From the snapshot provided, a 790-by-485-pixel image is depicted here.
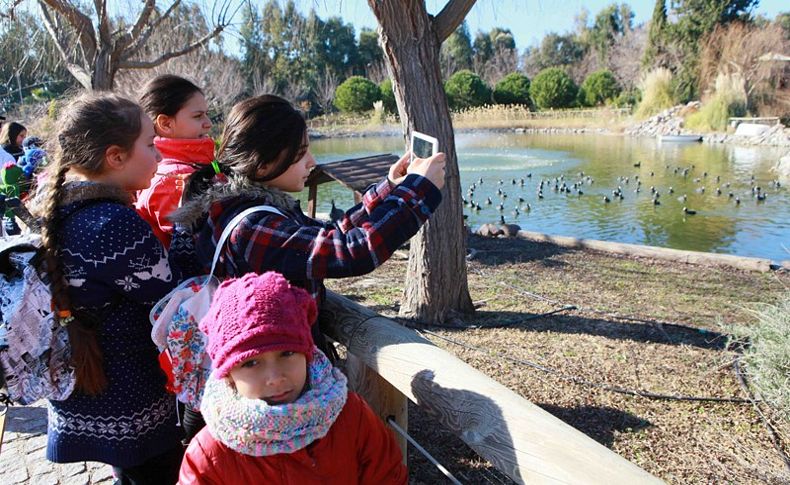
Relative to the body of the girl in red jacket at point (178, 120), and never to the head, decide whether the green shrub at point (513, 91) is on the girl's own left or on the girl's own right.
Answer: on the girl's own left

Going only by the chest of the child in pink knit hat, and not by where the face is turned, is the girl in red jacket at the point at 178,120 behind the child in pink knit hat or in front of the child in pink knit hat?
behind

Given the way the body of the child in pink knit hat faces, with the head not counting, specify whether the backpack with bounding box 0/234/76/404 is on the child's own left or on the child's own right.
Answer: on the child's own right

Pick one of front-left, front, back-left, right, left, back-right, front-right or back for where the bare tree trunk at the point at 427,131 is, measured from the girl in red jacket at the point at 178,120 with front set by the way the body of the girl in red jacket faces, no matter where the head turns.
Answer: front-left

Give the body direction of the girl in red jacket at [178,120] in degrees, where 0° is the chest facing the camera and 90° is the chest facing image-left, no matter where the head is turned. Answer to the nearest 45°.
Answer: approximately 270°

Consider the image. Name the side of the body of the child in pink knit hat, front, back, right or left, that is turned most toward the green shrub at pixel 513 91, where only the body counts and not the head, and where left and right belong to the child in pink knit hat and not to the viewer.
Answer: back

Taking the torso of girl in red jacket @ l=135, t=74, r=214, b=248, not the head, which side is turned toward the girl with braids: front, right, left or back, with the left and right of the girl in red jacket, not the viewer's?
right

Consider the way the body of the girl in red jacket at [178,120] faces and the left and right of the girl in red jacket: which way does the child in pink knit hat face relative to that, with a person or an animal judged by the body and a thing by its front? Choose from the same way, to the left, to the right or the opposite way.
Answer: to the right

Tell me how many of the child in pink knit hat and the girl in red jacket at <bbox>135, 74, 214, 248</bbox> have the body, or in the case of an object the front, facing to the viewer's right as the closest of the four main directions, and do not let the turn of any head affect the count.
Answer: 1

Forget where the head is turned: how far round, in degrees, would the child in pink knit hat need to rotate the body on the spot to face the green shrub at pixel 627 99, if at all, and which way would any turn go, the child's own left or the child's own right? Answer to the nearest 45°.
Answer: approximately 135° to the child's own left

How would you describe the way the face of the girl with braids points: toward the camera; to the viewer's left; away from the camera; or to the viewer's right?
to the viewer's right

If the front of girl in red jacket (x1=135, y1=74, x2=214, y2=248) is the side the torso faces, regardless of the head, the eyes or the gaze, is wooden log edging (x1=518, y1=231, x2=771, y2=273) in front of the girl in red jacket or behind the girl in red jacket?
in front
